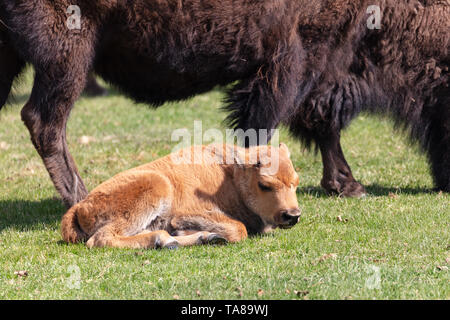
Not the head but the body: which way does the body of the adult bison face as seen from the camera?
to the viewer's right

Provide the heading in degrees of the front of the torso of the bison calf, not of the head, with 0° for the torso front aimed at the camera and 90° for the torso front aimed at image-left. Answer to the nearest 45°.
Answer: approximately 270°

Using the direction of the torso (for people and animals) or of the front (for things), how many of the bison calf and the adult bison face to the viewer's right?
2

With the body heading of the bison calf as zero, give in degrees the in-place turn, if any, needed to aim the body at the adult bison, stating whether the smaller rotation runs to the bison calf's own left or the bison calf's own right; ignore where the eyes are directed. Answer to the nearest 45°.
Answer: approximately 90° to the bison calf's own left

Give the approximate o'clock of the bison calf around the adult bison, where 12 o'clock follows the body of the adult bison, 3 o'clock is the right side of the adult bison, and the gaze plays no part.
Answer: The bison calf is roughly at 3 o'clock from the adult bison.
